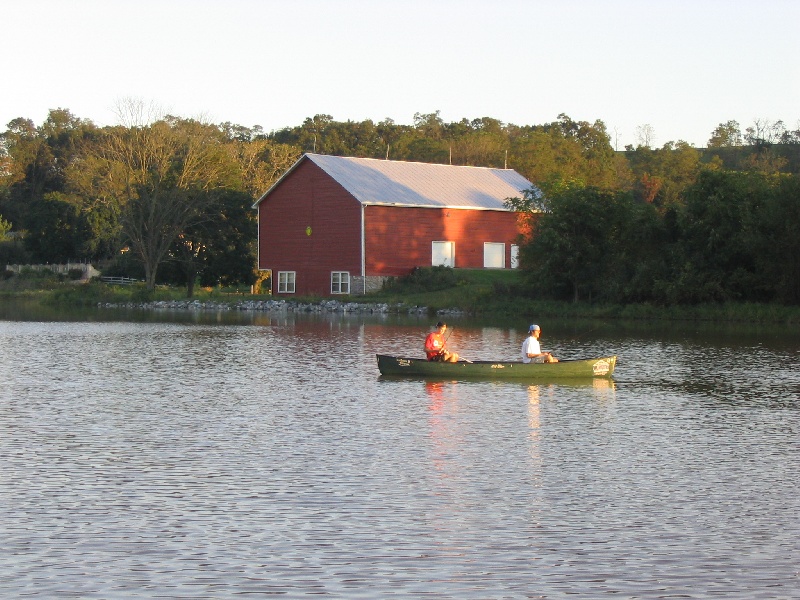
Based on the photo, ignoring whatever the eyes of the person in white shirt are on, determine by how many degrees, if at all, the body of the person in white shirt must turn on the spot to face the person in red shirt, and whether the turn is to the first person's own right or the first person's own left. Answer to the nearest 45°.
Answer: approximately 180°

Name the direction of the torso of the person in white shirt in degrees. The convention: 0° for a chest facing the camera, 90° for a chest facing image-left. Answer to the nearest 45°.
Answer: approximately 270°
